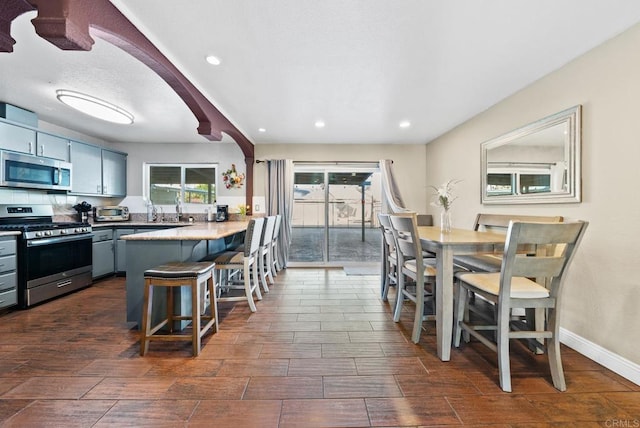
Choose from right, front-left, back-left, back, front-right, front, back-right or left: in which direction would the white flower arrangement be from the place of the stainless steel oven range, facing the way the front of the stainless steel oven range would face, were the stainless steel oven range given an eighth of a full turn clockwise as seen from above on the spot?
front-left

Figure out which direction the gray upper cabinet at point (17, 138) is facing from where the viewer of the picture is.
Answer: facing the viewer and to the right of the viewer

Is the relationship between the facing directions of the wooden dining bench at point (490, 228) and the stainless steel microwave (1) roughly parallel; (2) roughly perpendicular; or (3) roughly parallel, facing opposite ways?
roughly parallel, facing opposite ways

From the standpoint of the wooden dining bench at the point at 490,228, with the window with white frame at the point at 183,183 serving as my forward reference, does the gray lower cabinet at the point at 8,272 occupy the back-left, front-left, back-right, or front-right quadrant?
front-left

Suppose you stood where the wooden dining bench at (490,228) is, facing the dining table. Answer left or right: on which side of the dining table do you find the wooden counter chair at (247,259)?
right

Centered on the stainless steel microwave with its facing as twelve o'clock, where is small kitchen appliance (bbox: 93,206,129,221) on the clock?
The small kitchen appliance is roughly at 9 o'clock from the stainless steel microwave.

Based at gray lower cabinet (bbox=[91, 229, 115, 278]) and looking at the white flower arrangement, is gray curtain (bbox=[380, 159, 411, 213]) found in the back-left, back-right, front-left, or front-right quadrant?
front-left

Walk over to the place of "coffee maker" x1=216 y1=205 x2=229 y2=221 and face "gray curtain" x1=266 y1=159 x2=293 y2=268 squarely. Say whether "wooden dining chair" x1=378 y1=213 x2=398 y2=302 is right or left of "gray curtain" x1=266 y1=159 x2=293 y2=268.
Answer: right

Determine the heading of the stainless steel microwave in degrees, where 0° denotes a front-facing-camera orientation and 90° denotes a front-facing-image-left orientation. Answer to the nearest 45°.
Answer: approximately 315°

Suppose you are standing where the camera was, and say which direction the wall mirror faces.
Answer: facing the viewer and to the left of the viewer

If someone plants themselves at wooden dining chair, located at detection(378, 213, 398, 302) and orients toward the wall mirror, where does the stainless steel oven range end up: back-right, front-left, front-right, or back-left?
back-right

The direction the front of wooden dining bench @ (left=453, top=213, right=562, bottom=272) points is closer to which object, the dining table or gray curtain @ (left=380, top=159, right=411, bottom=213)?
the dining table

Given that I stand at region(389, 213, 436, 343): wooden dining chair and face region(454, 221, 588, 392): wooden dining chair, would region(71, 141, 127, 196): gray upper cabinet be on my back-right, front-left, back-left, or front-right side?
back-right

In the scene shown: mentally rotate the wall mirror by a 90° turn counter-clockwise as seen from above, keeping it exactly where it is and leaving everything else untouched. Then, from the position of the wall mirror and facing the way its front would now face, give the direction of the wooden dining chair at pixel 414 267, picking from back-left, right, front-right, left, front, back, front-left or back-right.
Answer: right

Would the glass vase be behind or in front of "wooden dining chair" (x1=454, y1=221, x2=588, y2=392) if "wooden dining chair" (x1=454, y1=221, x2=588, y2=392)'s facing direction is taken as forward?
in front

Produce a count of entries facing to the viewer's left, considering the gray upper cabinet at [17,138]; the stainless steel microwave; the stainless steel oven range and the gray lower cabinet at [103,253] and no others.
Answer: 0

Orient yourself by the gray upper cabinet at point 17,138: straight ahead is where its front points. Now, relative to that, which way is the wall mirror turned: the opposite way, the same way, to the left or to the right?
the opposite way
